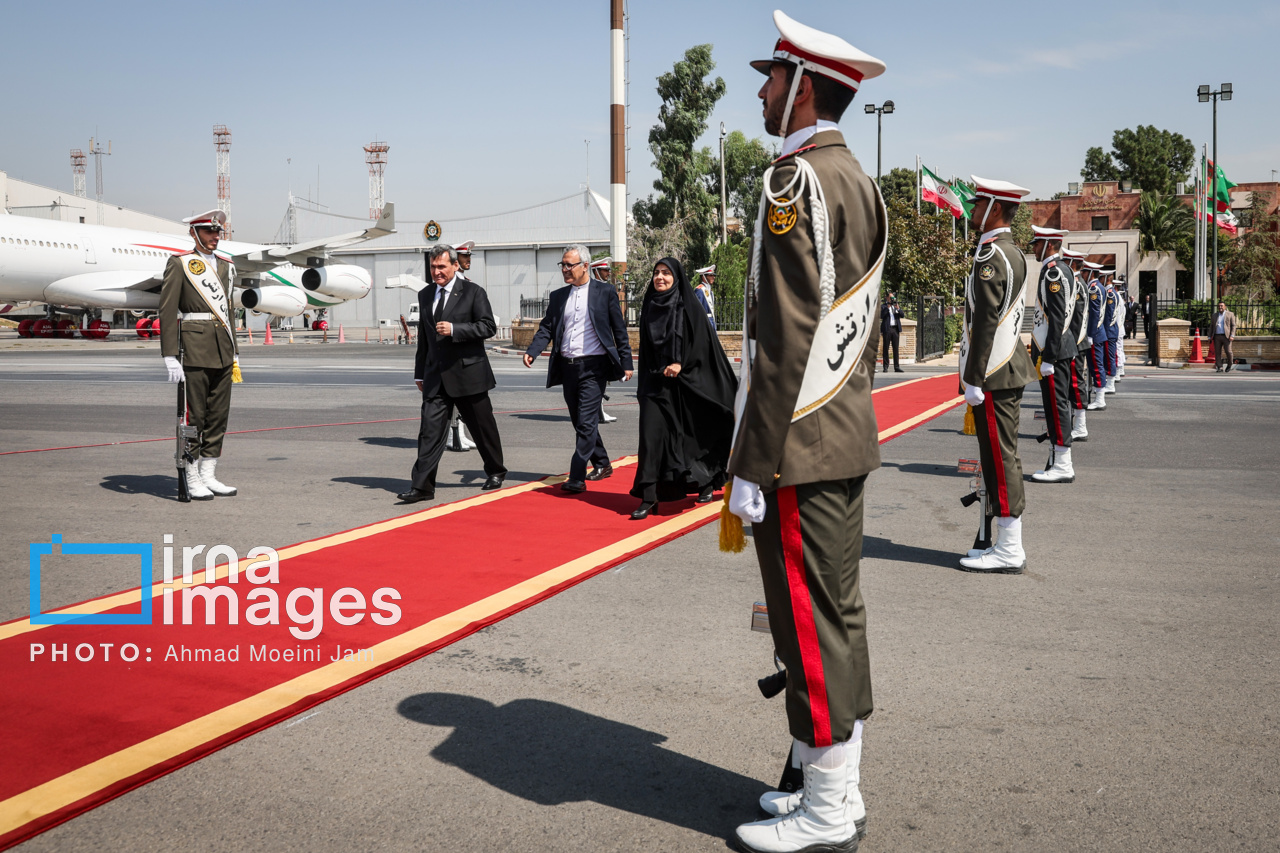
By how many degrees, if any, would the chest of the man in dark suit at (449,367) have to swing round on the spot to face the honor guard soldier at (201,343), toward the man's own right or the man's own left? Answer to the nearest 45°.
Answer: approximately 45° to the man's own right

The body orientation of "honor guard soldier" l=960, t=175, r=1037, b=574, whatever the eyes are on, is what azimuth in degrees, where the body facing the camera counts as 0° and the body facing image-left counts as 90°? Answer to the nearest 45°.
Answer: approximately 90°

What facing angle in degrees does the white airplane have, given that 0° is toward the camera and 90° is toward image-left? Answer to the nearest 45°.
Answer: approximately 45°

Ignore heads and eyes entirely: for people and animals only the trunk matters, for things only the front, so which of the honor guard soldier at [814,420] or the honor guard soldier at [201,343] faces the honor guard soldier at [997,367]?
the honor guard soldier at [201,343]

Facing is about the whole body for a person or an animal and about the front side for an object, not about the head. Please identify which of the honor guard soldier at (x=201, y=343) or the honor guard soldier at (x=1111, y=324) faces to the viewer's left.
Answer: the honor guard soldier at (x=1111, y=324)

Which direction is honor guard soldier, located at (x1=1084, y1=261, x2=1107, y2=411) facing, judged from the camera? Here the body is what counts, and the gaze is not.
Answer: to the viewer's left

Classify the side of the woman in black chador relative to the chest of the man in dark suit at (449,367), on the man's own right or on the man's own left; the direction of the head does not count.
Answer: on the man's own left

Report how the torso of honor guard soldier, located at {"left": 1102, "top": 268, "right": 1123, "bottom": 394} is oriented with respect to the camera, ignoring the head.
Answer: to the viewer's left

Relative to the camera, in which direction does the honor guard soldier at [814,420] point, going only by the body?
to the viewer's left

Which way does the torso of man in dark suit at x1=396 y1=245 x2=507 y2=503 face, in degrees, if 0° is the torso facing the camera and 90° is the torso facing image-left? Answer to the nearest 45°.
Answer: approximately 45°

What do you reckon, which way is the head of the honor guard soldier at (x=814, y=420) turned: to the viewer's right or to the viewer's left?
to the viewer's left

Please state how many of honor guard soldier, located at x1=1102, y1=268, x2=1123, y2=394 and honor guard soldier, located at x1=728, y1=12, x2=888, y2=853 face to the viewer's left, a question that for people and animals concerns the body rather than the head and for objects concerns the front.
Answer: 2

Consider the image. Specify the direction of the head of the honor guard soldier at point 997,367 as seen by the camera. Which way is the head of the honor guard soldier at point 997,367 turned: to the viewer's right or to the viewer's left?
to the viewer's left
